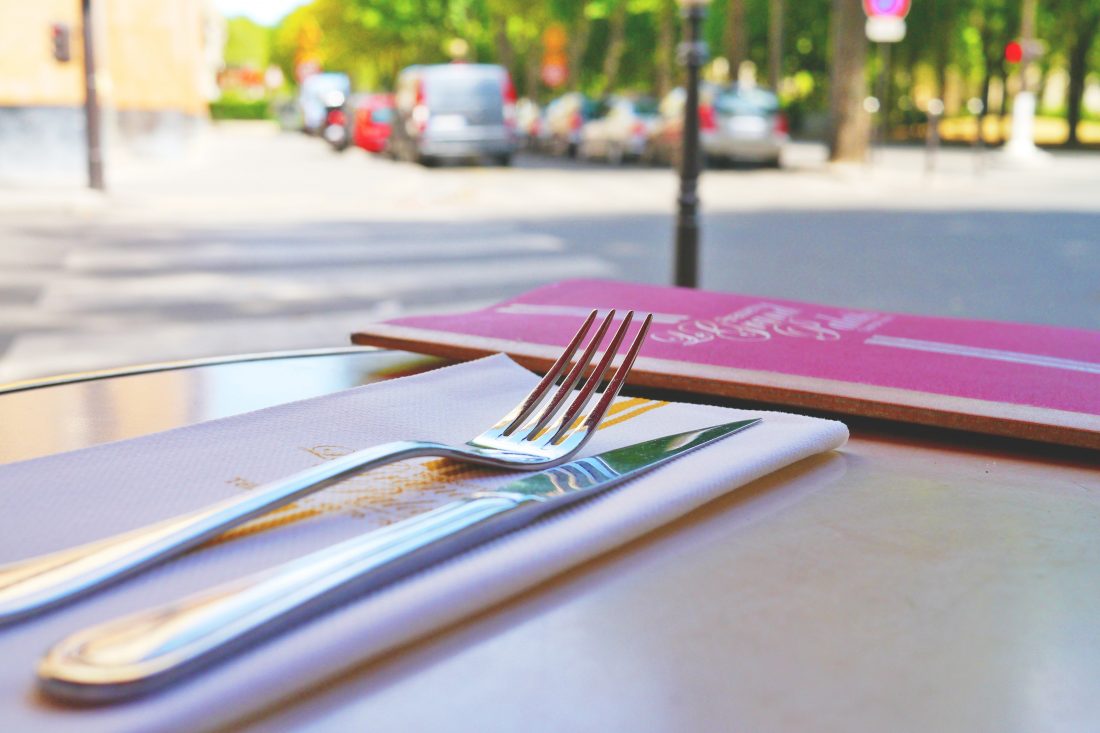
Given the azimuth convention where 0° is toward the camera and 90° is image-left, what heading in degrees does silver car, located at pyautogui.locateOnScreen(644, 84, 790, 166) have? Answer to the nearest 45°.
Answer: approximately 135°

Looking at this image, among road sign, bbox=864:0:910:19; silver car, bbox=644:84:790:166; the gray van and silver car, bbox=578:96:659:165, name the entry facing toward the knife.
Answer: the road sign

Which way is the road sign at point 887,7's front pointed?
toward the camera

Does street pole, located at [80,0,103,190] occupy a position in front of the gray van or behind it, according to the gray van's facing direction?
behind

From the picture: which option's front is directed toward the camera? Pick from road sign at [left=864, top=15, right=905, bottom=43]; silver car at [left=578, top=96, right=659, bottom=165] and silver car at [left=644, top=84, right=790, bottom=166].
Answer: the road sign

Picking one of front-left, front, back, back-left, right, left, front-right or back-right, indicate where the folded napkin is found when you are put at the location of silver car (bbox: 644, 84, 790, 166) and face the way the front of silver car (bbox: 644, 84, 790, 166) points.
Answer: back-left

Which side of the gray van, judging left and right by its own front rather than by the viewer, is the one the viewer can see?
back

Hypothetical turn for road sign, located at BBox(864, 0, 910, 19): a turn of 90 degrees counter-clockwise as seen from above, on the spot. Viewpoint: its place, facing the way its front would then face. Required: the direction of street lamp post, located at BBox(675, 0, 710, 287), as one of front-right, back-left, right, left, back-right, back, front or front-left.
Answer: right

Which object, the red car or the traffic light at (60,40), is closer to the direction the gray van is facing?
the red car

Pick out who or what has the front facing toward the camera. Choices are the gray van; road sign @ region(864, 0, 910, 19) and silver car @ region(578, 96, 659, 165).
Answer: the road sign

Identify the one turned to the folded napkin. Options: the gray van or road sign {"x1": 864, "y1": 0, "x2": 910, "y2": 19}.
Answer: the road sign

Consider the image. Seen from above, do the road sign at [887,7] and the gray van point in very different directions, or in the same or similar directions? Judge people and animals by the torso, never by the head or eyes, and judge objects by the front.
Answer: very different directions

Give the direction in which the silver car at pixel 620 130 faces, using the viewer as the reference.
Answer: facing away from the viewer and to the left of the viewer

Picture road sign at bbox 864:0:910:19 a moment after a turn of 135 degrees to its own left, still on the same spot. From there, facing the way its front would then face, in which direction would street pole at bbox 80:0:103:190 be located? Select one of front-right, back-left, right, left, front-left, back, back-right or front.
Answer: back

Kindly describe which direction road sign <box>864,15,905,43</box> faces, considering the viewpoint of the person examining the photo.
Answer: facing the viewer

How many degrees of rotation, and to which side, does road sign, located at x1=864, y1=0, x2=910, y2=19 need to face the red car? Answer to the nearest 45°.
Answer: approximately 135° to its right
